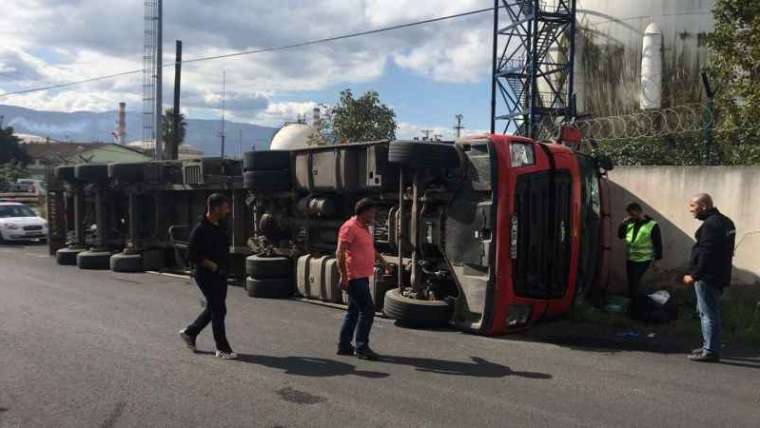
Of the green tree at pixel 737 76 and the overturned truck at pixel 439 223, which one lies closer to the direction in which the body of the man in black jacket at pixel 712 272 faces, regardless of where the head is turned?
the overturned truck

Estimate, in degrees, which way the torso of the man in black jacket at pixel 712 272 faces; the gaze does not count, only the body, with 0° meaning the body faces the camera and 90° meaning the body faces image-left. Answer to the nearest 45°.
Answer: approximately 90°

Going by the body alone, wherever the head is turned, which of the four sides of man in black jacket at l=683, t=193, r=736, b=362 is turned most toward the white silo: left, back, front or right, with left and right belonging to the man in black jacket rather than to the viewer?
right

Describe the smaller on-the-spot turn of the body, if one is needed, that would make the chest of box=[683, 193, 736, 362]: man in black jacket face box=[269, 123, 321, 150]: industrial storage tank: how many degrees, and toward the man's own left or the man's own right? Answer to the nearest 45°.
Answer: approximately 45° to the man's own right

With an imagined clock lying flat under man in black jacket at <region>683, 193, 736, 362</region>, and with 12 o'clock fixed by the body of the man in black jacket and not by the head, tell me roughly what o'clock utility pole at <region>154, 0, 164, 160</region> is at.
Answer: The utility pole is roughly at 1 o'clock from the man in black jacket.

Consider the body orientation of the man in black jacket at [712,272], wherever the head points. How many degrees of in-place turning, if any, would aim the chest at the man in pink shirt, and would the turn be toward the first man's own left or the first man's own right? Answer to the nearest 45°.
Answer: approximately 45° to the first man's own left

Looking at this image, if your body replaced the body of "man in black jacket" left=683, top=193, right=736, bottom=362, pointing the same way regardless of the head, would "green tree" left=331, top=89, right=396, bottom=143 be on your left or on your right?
on your right
